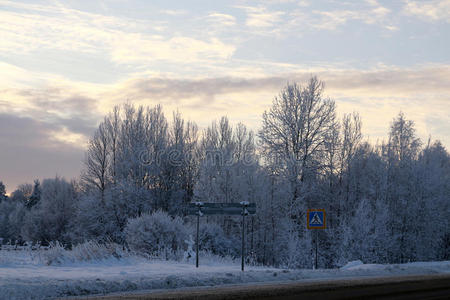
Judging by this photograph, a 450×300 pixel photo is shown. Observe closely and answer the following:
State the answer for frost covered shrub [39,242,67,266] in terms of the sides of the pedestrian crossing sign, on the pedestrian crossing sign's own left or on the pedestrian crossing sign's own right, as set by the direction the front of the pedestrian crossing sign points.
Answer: on the pedestrian crossing sign's own right

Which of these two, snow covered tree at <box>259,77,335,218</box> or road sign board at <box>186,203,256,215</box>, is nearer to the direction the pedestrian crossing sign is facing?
the road sign board

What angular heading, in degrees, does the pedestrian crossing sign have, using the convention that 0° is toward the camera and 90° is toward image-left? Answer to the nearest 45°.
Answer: approximately 0°

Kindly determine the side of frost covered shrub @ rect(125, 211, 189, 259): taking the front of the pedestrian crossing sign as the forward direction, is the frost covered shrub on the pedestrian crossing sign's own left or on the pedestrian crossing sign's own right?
on the pedestrian crossing sign's own right

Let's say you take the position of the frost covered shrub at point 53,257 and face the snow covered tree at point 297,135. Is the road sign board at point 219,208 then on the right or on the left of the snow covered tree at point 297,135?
right

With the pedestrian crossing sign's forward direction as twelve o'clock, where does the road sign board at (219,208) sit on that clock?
The road sign board is roughly at 2 o'clock from the pedestrian crossing sign.

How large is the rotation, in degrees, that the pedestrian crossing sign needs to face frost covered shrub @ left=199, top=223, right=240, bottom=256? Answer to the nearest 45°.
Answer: approximately 135° to its right

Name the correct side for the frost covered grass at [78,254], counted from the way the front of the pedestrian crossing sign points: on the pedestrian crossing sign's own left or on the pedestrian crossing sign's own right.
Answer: on the pedestrian crossing sign's own right

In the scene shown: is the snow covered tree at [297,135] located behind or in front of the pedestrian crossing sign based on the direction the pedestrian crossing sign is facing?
behind
